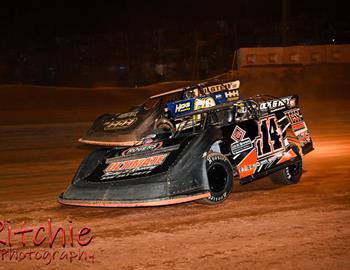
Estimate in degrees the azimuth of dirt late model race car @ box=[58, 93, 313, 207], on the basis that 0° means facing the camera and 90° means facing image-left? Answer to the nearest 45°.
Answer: approximately 45°

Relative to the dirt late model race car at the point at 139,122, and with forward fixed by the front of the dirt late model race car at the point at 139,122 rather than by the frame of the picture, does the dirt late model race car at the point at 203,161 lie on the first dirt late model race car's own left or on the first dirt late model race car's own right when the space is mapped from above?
on the first dirt late model race car's own left

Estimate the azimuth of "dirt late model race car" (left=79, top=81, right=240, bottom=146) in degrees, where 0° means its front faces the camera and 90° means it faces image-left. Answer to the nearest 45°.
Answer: approximately 45°

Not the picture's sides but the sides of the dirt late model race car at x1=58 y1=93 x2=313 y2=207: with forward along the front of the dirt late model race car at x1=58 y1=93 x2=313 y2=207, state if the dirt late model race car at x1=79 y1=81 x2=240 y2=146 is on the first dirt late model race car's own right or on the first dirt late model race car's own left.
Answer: on the first dirt late model race car's own right

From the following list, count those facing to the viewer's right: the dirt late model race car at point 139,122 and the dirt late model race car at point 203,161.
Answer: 0
